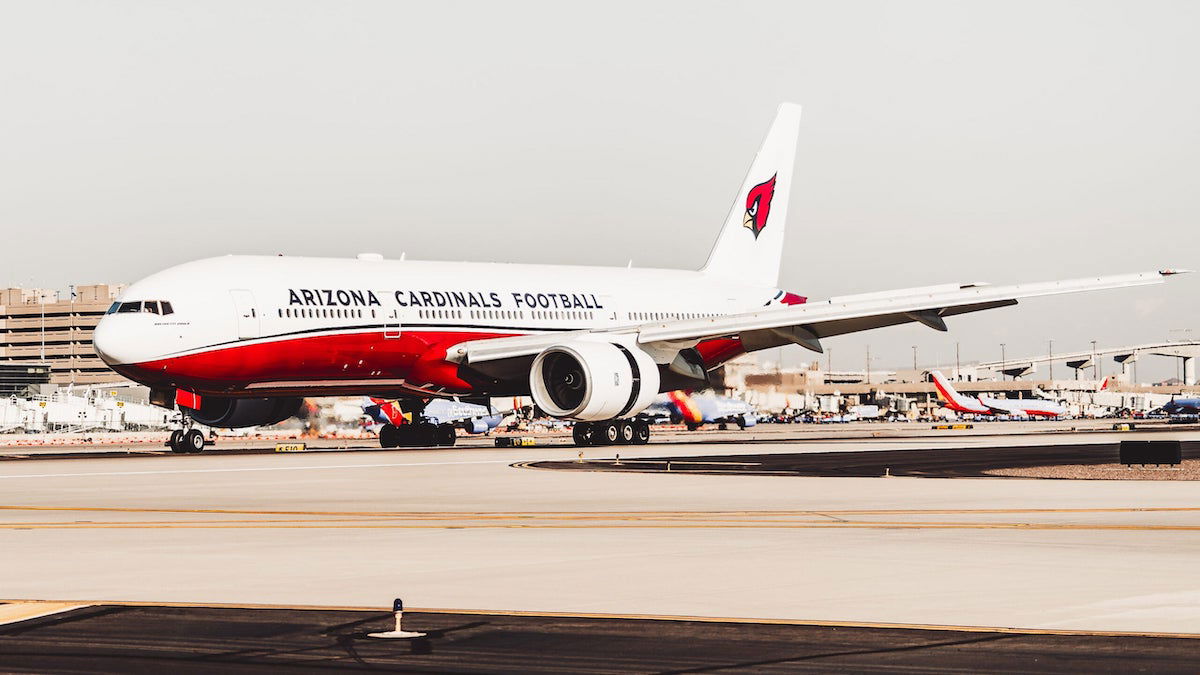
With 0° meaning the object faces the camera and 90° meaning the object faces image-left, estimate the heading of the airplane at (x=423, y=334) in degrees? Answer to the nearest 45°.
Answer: approximately 45°

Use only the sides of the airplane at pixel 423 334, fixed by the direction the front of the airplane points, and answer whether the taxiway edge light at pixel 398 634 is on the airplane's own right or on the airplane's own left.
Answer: on the airplane's own left
